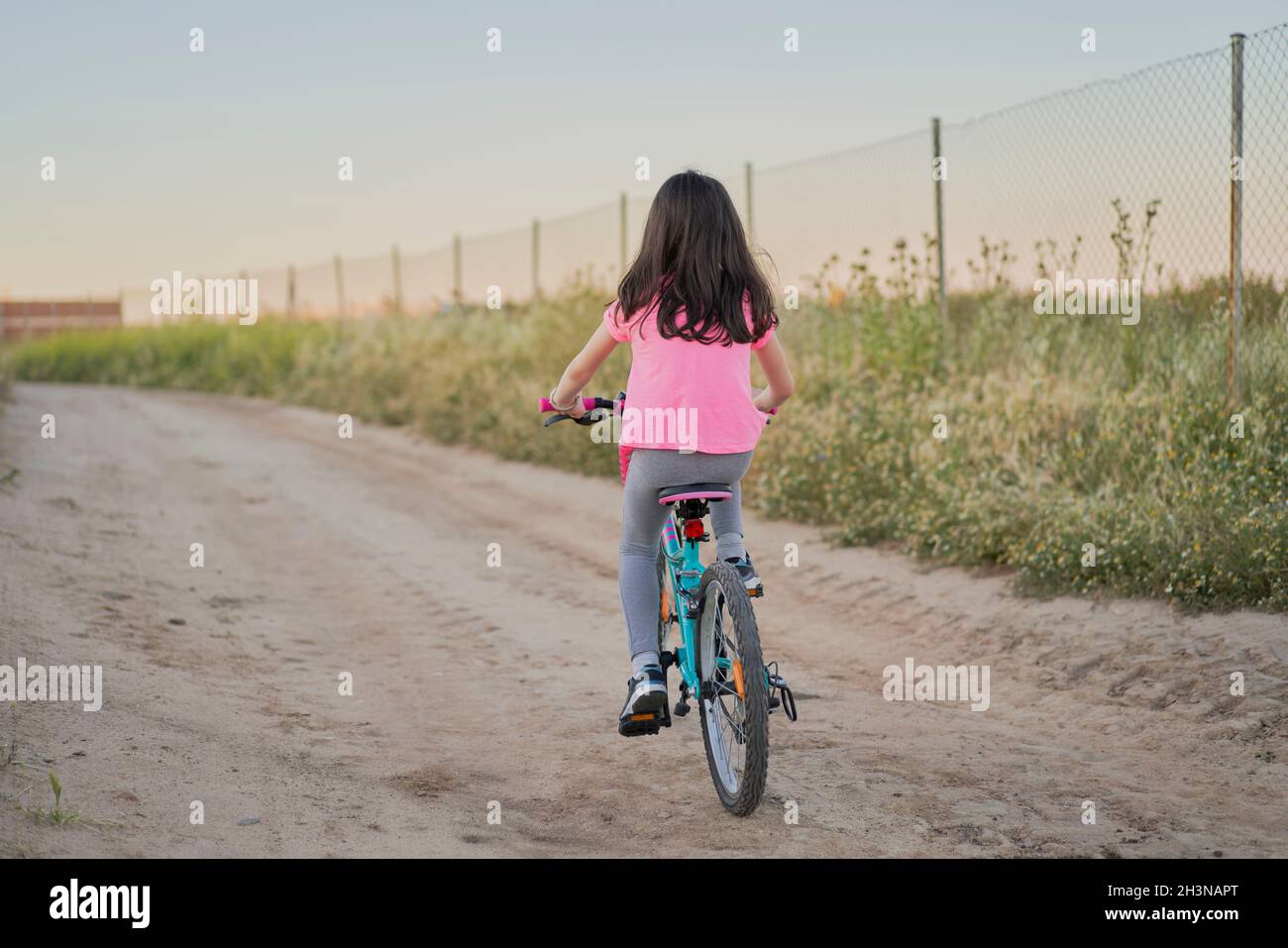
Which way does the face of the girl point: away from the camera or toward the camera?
away from the camera

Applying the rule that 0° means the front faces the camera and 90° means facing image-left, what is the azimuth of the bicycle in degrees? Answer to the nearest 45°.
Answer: approximately 180°

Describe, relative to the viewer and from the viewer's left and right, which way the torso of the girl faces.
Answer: facing away from the viewer
